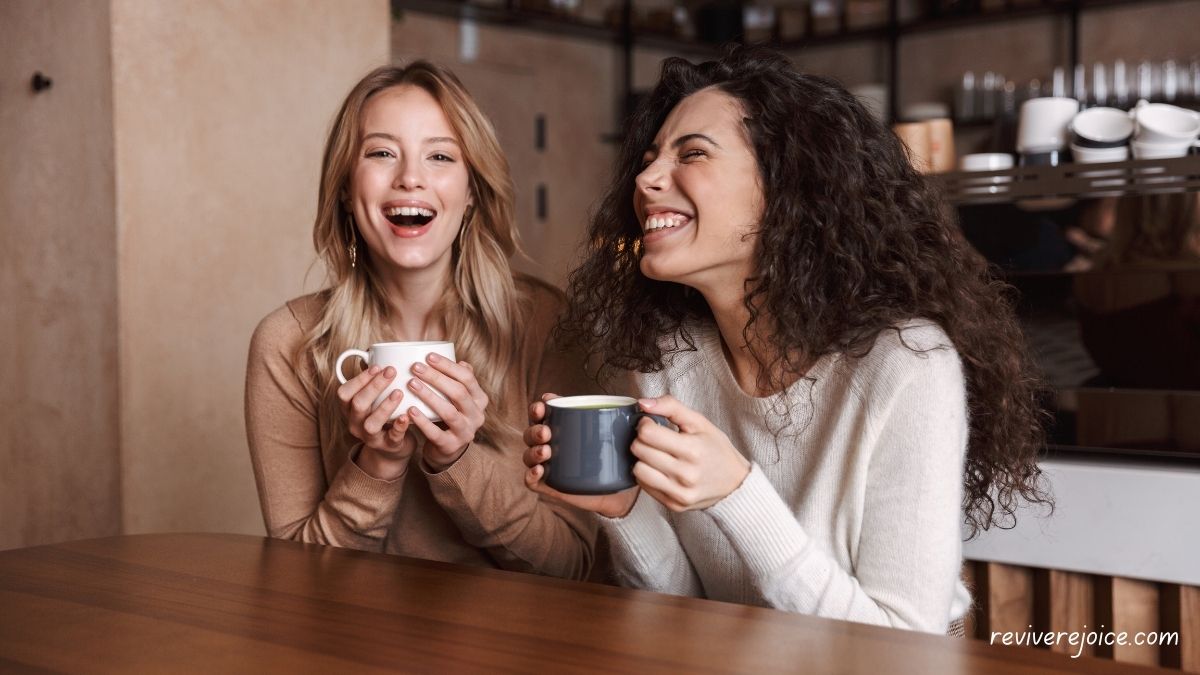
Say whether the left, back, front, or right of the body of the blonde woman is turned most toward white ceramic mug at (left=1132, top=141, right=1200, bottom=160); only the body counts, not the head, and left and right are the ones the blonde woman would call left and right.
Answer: left

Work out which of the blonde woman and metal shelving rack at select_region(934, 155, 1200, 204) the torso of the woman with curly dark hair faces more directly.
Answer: the blonde woman

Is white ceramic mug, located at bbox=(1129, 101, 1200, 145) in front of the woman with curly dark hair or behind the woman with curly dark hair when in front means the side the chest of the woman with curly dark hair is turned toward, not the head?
behind

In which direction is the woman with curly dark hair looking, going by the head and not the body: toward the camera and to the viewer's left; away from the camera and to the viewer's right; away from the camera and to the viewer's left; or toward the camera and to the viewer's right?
toward the camera and to the viewer's left

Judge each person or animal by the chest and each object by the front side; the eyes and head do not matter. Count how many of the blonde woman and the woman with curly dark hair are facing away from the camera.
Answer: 0

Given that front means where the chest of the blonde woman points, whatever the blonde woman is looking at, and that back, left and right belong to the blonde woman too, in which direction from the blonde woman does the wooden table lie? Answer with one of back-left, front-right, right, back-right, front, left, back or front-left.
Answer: front

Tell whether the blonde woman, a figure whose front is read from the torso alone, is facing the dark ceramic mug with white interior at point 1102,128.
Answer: no

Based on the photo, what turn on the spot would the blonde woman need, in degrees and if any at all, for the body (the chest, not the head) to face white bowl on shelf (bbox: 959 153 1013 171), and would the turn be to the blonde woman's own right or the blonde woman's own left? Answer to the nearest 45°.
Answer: approximately 90° to the blonde woman's own left

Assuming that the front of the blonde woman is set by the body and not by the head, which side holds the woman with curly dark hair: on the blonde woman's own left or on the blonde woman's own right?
on the blonde woman's own left

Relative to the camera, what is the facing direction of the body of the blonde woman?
toward the camera

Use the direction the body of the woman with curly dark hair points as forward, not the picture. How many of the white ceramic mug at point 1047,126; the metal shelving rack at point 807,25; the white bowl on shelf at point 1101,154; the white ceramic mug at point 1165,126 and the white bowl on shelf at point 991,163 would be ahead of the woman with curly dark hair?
0

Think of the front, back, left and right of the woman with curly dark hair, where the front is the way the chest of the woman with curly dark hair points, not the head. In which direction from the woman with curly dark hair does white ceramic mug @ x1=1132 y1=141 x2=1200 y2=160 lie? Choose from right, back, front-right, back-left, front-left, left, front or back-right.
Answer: back

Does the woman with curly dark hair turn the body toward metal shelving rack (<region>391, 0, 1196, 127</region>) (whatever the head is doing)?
no

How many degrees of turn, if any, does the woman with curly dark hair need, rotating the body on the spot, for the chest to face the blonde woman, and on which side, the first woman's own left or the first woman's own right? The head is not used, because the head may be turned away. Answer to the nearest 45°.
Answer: approximately 45° to the first woman's own right

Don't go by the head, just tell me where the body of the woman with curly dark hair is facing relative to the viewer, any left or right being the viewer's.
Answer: facing the viewer and to the left of the viewer

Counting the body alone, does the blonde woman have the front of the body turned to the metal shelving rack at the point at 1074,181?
no

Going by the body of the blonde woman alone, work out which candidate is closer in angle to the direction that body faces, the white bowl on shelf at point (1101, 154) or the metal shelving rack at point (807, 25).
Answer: the white bowl on shelf
